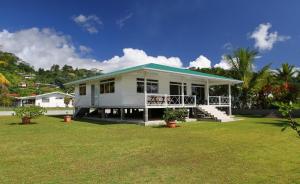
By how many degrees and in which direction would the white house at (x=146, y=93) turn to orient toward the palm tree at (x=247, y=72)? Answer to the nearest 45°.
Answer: approximately 90° to its left

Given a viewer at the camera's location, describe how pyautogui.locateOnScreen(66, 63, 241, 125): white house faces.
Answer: facing the viewer and to the right of the viewer

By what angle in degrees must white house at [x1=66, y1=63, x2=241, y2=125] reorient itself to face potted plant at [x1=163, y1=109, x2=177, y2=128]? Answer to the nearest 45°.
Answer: approximately 45° to its right

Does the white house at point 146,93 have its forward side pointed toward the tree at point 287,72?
no

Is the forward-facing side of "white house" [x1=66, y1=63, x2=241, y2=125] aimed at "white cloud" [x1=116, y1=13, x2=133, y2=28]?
no

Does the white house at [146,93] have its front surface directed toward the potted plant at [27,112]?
no

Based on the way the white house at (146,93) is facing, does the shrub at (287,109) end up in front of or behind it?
in front
